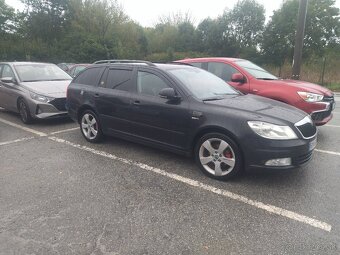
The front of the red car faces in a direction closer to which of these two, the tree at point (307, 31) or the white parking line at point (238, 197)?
the white parking line

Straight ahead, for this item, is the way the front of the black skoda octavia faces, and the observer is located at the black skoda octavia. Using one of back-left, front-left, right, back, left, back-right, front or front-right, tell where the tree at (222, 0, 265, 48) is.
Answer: back-left

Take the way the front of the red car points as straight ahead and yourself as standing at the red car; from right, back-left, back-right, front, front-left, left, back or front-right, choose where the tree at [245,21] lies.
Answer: back-left

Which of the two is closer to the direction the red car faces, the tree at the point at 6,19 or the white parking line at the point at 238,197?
the white parking line

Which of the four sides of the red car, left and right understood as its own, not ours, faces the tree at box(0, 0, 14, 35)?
back

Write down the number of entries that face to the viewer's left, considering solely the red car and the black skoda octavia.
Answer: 0

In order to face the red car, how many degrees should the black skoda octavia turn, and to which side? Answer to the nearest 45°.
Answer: approximately 90° to its left

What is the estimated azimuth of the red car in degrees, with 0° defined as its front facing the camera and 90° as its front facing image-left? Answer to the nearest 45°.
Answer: approximately 315°

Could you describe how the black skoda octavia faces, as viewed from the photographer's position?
facing the viewer and to the right of the viewer

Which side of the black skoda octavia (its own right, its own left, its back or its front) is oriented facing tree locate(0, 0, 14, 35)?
back

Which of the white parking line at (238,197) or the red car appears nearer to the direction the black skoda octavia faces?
the white parking line

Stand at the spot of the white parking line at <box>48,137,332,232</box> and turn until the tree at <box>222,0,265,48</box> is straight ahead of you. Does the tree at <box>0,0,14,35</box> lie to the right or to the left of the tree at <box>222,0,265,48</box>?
left
